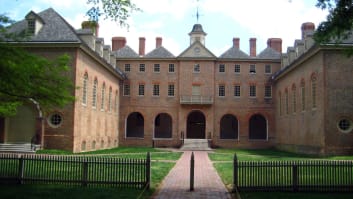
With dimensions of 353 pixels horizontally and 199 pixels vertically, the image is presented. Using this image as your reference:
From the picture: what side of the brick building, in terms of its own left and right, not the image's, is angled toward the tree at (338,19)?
front

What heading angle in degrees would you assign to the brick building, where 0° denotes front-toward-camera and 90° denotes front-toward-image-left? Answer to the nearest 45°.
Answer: approximately 0°

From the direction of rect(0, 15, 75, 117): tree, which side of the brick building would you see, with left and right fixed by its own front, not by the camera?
front

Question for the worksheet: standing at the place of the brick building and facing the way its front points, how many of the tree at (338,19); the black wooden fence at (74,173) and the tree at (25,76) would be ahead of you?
3
